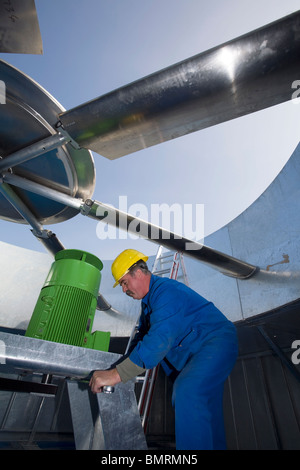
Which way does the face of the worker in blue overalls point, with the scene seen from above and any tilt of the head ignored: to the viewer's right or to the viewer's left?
to the viewer's left

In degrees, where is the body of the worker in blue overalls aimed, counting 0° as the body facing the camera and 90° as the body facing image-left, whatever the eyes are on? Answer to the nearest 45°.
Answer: approximately 90°

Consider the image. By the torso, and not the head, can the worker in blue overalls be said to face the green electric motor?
yes
